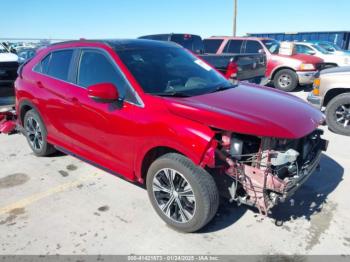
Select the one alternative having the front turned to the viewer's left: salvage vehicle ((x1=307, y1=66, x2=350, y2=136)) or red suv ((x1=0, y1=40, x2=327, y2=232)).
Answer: the salvage vehicle

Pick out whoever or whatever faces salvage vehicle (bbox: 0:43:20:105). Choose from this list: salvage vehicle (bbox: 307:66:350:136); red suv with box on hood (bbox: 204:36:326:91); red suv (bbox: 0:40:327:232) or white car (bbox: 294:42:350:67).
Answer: salvage vehicle (bbox: 307:66:350:136)

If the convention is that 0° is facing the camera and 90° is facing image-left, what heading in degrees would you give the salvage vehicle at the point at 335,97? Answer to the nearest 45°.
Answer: approximately 90°

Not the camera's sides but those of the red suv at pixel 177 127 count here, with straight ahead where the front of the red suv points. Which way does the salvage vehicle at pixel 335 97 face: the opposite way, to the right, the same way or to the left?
the opposite way

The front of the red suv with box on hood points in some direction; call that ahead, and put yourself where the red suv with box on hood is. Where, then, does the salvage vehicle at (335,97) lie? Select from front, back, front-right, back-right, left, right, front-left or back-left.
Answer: front-right

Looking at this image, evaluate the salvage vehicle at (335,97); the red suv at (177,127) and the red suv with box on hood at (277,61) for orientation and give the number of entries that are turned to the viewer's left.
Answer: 1

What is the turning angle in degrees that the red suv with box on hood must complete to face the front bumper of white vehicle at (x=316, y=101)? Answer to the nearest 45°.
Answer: approximately 45° to its right

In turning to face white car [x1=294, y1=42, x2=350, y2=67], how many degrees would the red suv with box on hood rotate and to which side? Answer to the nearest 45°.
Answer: approximately 90° to its left
